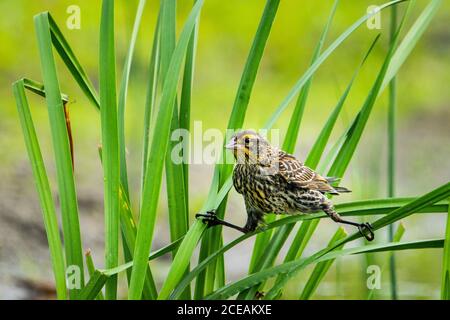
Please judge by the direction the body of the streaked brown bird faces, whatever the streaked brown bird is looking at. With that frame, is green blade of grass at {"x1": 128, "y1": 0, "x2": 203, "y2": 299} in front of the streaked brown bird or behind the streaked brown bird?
in front

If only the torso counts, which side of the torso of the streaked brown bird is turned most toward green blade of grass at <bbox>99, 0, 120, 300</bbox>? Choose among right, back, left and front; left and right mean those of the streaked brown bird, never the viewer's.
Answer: front

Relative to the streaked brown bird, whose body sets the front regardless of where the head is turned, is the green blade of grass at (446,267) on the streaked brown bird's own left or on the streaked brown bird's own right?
on the streaked brown bird's own left

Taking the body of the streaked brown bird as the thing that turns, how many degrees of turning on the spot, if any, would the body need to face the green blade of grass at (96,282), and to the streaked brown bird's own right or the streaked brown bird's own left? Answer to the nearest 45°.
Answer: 0° — it already faces it

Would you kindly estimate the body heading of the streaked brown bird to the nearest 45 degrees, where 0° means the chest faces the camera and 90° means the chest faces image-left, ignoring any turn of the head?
approximately 45°
